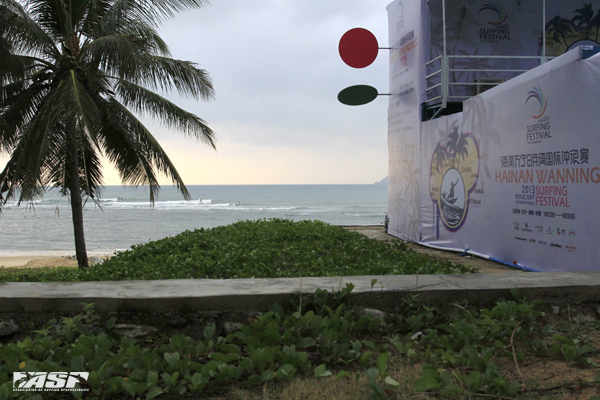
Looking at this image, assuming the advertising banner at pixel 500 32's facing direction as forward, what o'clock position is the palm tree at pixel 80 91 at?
The palm tree is roughly at 2 o'clock from the advertising banner.

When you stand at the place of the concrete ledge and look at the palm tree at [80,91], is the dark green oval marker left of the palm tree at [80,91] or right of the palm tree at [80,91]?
right

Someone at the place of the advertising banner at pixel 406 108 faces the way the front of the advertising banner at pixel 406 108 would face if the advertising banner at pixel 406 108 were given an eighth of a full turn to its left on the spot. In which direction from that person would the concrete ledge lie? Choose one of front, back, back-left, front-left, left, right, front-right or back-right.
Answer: front

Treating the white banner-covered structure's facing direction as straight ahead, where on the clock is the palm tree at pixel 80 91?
The palm tree is roughly at 1 o'clock from the white banner-covered structure.

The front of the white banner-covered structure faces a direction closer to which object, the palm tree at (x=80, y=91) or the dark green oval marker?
the palm tree

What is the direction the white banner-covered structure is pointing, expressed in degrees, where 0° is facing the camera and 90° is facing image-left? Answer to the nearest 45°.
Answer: approximately 45°

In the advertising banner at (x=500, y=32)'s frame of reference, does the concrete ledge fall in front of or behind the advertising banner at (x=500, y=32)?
in front

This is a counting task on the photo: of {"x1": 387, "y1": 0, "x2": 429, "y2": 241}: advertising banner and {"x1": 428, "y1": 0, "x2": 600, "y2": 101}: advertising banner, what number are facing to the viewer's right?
0

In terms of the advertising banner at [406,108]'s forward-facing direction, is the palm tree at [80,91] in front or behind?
in front

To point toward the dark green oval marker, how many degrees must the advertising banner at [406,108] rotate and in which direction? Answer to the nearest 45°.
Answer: approximately 45° to its right

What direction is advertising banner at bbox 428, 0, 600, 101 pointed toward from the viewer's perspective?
toward the camera

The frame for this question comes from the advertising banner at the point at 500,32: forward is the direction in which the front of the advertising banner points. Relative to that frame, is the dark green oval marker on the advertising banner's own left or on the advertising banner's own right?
on the advertising banner's own right

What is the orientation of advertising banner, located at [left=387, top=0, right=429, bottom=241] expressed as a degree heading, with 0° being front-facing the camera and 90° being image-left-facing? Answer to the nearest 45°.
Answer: approximately 45°
